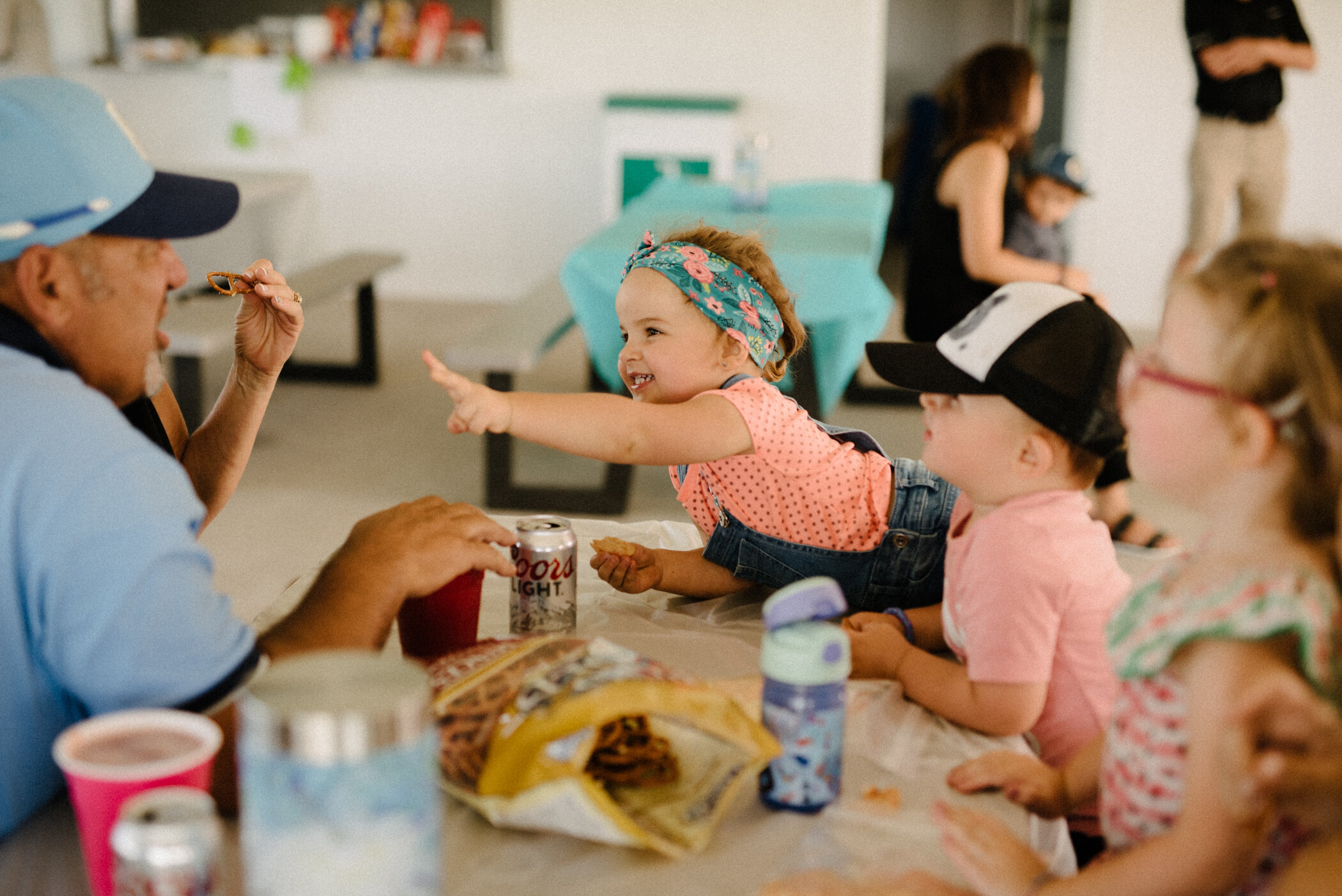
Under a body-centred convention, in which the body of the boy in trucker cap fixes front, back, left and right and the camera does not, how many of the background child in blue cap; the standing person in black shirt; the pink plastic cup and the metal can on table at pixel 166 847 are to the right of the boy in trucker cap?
2

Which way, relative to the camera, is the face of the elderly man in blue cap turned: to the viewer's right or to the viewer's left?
to the viewer's right

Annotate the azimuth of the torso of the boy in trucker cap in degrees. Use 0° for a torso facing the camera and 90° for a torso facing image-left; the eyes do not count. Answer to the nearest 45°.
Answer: approximately 90°

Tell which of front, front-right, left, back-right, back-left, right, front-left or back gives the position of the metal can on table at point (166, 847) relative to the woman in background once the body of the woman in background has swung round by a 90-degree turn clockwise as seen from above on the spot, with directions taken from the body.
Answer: front

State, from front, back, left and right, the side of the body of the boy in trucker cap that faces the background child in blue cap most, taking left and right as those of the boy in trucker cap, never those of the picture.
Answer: right

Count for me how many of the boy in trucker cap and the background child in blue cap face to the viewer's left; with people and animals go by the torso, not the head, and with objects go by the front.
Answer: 1

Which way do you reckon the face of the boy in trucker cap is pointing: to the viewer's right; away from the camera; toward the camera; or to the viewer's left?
to the viewer's left

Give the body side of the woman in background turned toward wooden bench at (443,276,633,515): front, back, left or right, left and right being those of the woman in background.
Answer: back

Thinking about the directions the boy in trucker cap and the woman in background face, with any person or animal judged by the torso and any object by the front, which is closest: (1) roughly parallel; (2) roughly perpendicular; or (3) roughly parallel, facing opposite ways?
roughly parallel, facing opposite ways

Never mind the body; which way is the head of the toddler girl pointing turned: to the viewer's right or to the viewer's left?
to the viewer's left

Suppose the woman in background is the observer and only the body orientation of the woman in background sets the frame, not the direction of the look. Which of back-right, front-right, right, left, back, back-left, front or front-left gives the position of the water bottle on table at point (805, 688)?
right

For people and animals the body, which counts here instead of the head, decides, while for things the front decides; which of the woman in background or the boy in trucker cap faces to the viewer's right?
the woman in background

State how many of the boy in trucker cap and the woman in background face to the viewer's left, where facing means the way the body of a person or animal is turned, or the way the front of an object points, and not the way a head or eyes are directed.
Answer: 1

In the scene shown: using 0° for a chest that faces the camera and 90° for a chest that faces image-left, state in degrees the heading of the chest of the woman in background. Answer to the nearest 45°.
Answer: approximately 270°
